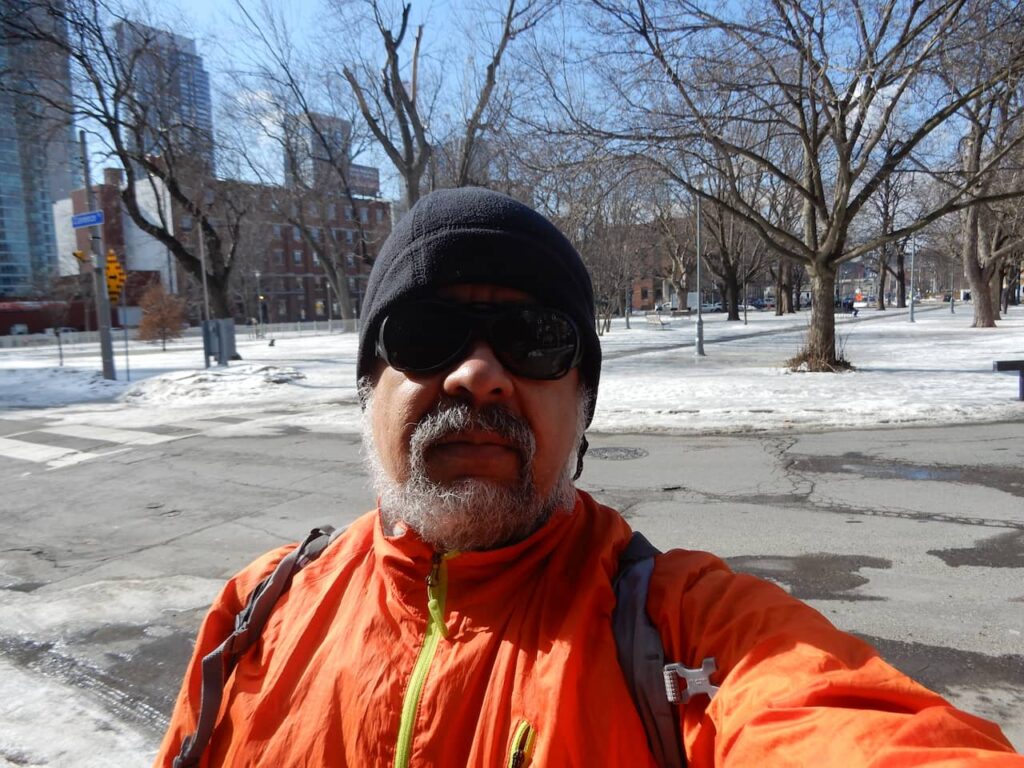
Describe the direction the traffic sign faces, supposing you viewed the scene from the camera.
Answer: facing to the right of the viewer

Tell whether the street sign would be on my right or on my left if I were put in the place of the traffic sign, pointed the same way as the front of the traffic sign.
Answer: on my right

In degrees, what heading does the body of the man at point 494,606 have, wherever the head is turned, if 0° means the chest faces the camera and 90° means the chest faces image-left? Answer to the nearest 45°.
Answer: approximately 0°
